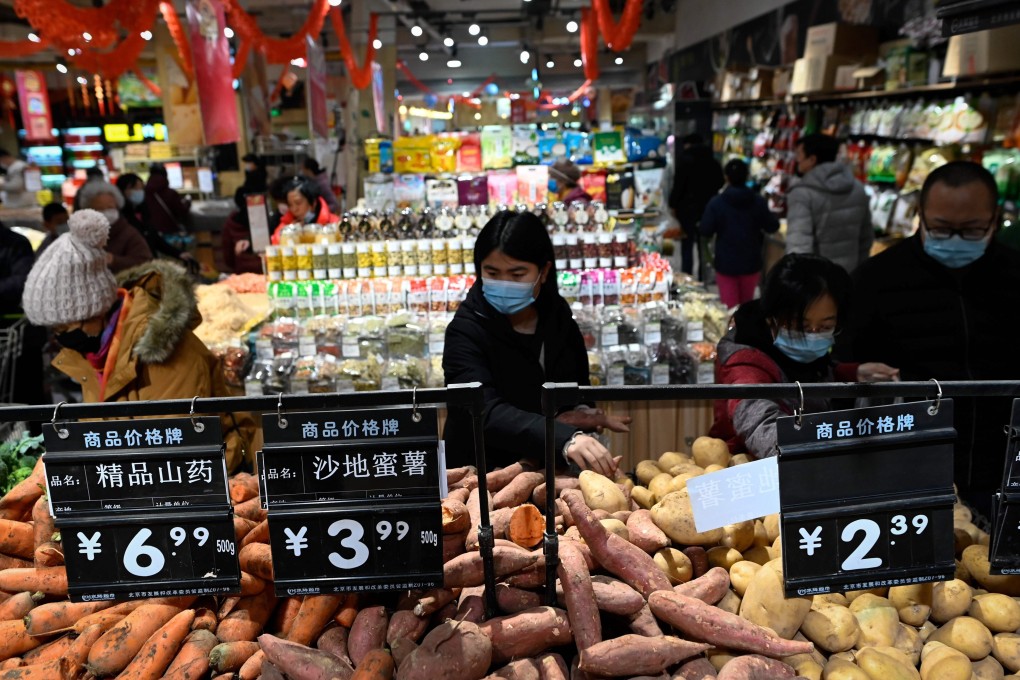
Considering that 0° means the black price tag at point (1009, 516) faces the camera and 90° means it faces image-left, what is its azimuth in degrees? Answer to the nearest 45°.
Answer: approximately 0°

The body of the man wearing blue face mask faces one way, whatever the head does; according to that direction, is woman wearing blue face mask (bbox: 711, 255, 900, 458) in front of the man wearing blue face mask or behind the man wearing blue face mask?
in front

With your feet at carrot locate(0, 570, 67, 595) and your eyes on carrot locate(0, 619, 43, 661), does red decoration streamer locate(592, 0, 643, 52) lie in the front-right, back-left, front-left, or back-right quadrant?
back-left

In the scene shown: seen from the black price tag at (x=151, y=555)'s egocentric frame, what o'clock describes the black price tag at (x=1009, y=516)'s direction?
the black price tag at (x=1009, y=516) is roughly at 10 o'clock from the black price tag at (x=151, y=555).

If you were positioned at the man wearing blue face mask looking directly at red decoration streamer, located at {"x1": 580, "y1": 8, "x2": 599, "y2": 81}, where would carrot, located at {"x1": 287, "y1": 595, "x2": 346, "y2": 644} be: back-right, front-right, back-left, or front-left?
back-left

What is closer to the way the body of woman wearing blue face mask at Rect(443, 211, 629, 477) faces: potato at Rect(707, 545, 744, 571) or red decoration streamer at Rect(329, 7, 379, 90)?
the potato
